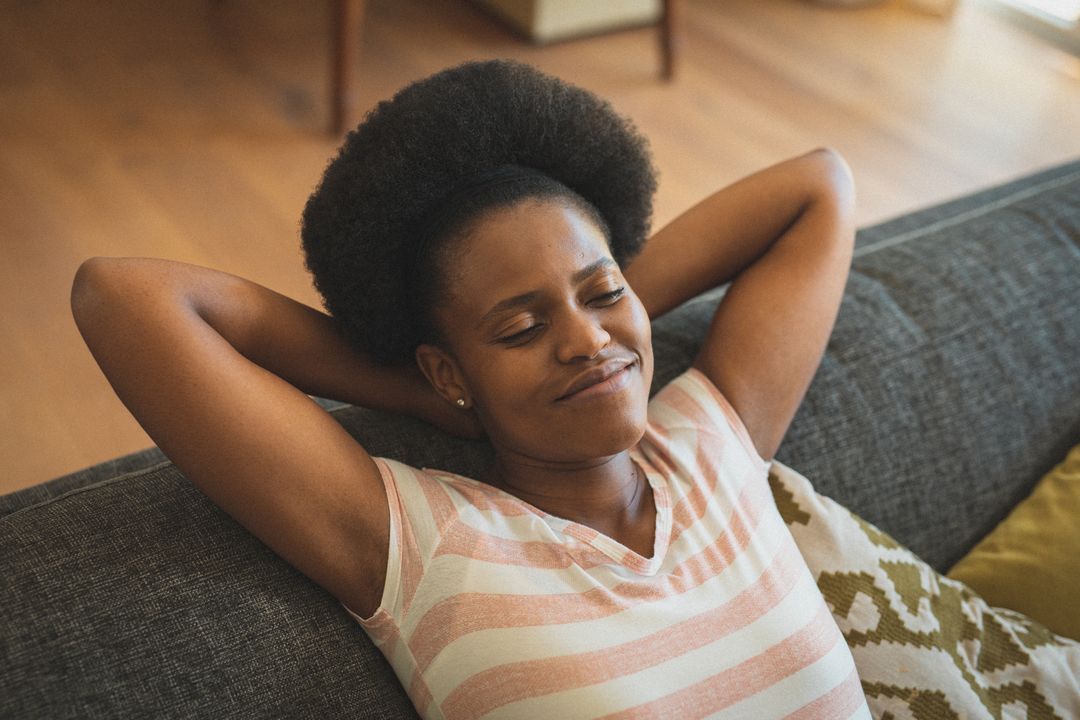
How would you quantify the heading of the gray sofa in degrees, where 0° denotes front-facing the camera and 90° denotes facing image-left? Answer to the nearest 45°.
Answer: approximately 315°

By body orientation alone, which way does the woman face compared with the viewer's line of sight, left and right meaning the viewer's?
facing the viewer and to the right of the viewer

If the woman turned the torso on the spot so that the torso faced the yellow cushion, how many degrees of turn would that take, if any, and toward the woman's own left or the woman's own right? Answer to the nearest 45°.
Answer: approximately 45° to the woman's own left
